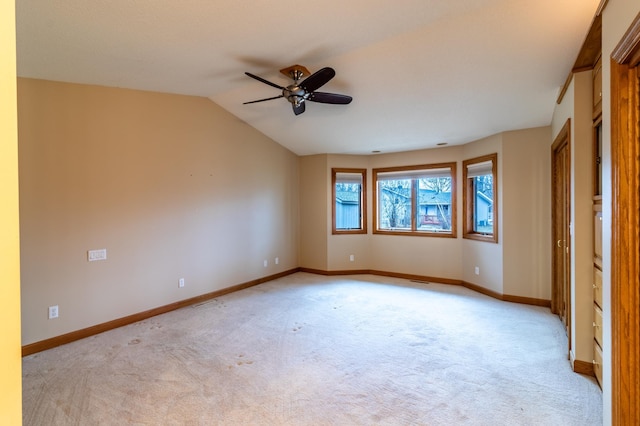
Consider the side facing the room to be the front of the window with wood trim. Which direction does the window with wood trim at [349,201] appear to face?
toward the camera

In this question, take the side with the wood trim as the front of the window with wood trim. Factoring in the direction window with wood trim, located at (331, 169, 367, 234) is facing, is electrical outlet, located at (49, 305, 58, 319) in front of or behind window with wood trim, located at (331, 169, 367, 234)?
in front

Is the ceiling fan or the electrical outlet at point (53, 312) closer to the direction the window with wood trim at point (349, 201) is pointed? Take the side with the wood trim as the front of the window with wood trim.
the ceiling fan

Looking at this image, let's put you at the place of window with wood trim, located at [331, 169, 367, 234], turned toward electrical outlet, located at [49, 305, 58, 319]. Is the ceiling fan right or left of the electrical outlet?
left

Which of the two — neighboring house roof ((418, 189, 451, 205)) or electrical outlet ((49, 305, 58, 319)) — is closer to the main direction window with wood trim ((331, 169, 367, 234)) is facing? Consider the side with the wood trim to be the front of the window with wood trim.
the electrical outlet

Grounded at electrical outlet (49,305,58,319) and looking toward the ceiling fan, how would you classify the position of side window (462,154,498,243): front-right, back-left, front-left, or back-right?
front-left

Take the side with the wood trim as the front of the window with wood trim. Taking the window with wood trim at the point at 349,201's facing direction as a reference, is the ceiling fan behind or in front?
in front

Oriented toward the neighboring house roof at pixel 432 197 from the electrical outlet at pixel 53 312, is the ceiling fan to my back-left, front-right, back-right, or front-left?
front-right

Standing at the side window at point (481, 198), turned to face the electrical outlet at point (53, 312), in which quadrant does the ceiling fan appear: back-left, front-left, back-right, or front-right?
front-left

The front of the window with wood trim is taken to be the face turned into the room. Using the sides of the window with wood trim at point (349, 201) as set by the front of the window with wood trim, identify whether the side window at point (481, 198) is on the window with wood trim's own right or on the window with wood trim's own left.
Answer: on the window with wood trim's own left
